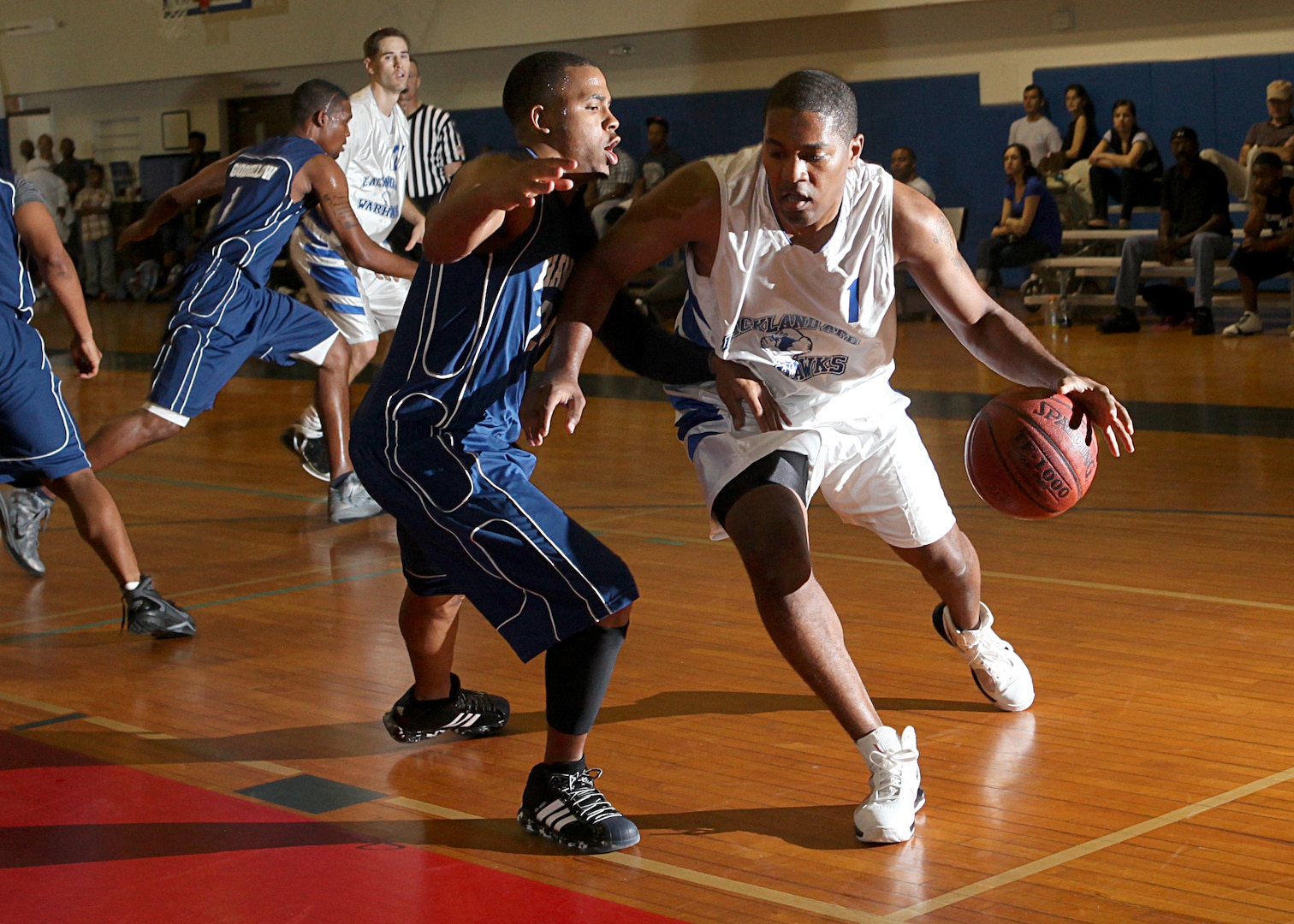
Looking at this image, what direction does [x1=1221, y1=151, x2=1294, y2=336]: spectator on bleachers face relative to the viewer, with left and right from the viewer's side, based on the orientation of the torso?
facing the viewer and to the left of the viewer

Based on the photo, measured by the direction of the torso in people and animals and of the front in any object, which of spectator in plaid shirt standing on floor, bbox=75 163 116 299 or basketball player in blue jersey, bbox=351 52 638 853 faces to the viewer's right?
the basketball player in blue jersey

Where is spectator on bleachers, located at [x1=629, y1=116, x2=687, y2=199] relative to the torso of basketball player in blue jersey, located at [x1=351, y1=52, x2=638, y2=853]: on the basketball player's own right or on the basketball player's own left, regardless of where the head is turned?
on the basketball player's own left

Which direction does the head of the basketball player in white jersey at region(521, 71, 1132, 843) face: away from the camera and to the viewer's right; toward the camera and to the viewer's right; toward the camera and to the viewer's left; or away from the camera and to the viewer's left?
toward the camera and to the viewer's left

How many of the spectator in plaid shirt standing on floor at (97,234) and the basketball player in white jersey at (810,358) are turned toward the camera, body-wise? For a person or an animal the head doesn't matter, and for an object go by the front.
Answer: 2

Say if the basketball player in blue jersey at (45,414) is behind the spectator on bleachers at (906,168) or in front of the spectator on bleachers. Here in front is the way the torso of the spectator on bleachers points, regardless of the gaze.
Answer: in front

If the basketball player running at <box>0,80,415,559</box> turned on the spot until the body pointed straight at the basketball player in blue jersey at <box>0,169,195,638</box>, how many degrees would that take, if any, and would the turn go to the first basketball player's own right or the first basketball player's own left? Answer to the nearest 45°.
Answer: approximately 180°

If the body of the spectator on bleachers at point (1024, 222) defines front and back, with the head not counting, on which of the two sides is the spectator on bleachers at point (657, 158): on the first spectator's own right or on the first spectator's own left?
on the first spectator's own right

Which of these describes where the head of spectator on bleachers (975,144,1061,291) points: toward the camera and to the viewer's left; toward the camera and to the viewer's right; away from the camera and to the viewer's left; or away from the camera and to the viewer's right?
toward the camera and to the viewer's left

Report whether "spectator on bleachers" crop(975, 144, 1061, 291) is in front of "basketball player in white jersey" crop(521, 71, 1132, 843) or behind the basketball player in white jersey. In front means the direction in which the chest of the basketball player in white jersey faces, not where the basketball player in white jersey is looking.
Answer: behind

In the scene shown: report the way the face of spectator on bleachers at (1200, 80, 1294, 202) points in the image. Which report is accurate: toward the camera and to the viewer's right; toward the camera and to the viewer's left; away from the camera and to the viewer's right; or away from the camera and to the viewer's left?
toward the camera and to the viewer's left

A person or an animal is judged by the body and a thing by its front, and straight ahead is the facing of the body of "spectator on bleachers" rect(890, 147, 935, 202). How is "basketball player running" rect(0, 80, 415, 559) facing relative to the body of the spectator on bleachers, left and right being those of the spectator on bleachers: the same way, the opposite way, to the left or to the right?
the opposite way

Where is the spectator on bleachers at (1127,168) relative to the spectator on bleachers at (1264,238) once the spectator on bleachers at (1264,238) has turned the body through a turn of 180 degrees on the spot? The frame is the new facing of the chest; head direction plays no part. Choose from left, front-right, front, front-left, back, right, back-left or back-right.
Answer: left

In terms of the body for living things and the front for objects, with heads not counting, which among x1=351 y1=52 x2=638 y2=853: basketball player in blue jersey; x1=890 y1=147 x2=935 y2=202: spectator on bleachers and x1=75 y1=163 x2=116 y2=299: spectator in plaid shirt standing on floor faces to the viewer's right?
the basketball player in blue jersey

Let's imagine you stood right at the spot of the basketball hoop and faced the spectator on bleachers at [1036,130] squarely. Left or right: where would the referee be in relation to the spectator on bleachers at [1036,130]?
right

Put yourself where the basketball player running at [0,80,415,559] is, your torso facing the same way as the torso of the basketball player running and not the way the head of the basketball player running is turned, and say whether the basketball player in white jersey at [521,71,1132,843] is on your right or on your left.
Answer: on your right

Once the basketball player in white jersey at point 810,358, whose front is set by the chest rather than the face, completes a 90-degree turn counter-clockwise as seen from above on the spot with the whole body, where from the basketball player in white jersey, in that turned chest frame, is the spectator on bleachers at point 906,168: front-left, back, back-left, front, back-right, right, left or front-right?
left
